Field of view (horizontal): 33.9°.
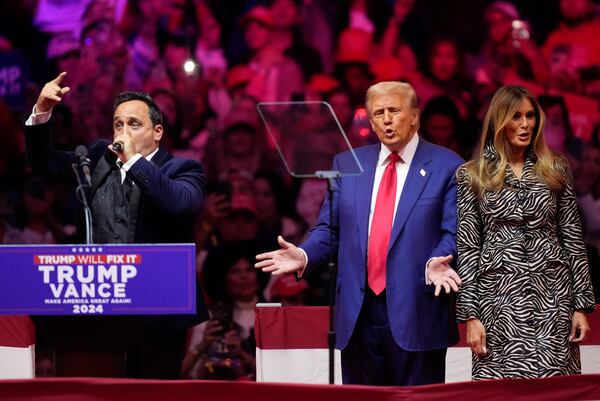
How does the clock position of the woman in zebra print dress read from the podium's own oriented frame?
The woman in zebra print dress is roughly at 9 o'clock from the podium.

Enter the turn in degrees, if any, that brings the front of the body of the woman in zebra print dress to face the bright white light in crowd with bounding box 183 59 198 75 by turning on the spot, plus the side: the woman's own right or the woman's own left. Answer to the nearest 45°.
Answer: approximately 135° to the woman's own right

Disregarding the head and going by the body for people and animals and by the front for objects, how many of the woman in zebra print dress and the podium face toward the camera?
2

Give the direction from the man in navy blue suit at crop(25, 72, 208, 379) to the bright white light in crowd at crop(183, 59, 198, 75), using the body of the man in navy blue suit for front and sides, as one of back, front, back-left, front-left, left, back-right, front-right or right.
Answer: back-right

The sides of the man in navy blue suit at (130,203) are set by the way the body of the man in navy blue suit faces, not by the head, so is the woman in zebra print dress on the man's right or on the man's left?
on the man's left

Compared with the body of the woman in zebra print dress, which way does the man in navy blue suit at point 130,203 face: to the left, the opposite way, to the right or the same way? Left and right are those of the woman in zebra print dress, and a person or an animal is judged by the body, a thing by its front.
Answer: the same way

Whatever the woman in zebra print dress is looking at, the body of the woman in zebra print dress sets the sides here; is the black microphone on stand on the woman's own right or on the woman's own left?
on the woman's own right

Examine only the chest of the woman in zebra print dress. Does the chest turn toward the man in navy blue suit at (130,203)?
no

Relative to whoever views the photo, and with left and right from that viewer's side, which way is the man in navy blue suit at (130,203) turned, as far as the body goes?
facing the viewer and to the left of the viewer

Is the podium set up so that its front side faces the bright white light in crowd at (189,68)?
no

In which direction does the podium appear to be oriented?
toward the camera

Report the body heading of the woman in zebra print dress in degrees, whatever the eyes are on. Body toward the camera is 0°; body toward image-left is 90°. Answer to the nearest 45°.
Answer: approximately 0°

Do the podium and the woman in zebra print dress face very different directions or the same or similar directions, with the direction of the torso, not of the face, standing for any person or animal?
same or similar directions
